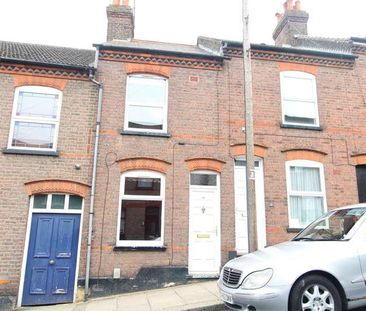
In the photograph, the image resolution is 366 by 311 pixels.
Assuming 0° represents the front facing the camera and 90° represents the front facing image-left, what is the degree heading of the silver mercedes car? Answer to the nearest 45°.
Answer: approximately 45°

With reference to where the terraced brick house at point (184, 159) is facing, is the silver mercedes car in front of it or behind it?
in front

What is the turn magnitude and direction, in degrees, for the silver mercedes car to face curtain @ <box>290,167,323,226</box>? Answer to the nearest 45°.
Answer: approximately 135° to its right

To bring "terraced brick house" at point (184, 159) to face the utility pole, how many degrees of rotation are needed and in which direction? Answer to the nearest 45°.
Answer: approximately 45° to its left

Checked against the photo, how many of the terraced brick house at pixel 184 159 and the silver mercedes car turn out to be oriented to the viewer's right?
0

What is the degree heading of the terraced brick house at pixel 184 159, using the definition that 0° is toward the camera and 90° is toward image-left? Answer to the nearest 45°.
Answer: approximately 0°

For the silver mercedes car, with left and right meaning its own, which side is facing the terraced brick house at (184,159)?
right
